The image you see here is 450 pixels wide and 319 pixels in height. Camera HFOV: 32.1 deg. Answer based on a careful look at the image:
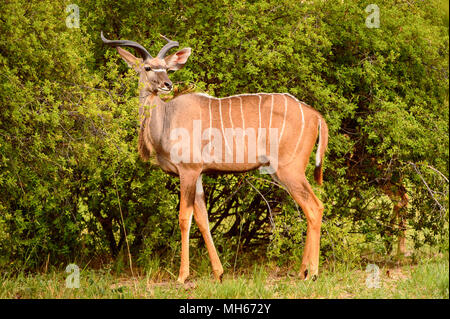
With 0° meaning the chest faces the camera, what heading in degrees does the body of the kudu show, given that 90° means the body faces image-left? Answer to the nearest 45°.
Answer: approximately 90°
